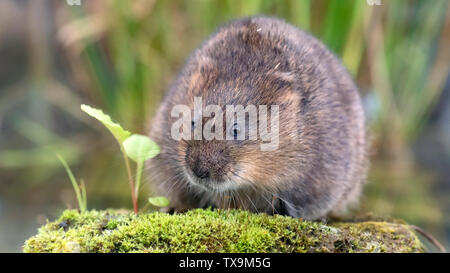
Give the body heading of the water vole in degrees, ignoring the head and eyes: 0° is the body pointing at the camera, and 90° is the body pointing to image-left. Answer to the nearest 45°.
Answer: approximately 45°
